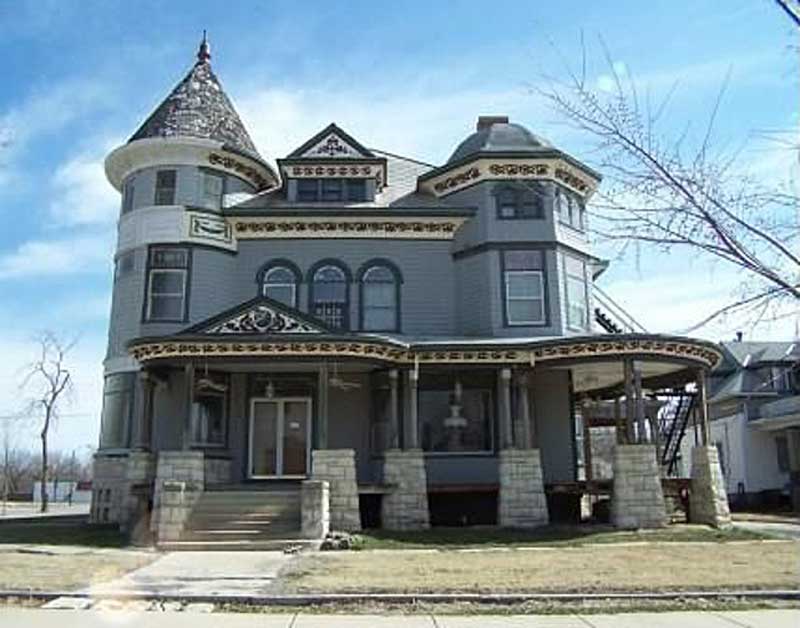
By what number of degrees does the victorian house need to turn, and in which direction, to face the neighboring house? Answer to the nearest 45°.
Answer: approximately 135° to its left

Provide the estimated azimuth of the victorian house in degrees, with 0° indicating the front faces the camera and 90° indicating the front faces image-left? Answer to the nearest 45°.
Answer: approximately 0°
